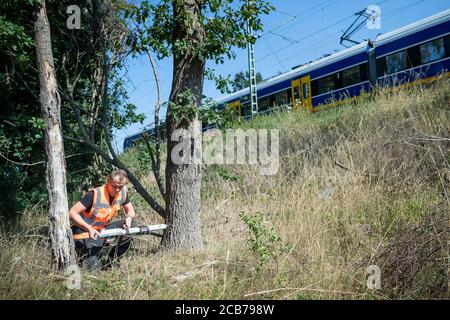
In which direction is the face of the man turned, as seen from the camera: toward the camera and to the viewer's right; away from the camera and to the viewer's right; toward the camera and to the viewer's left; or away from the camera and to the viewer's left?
toward the camera and to the viewer's right

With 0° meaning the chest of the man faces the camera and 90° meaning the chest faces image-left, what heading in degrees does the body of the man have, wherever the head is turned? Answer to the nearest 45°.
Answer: approximately 315°

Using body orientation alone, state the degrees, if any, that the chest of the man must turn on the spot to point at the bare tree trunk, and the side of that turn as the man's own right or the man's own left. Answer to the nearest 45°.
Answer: approximately 90° to the man's own right
